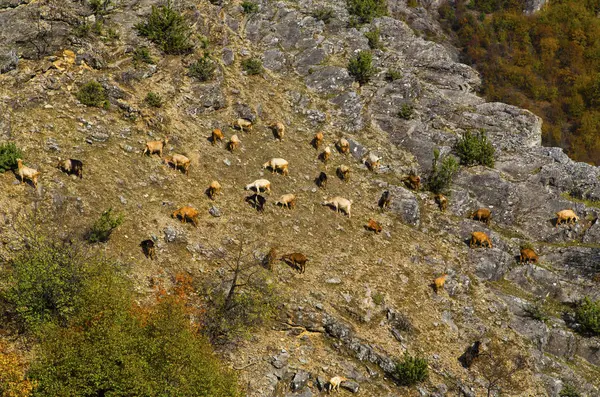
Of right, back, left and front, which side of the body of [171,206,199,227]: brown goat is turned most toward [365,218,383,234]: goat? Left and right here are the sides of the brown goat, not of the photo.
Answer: back

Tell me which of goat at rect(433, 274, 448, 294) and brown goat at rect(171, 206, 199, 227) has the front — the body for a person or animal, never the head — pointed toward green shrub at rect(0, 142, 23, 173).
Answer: the brown goat

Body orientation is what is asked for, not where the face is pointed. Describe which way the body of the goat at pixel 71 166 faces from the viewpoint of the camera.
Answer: to the viewer's left

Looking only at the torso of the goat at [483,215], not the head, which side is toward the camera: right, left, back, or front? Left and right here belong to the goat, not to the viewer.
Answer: left

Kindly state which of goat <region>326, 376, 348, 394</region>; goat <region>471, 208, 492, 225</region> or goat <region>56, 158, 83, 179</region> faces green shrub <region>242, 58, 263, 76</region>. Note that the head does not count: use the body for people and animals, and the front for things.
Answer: goat <region>471, 208, 492, 225</region>
